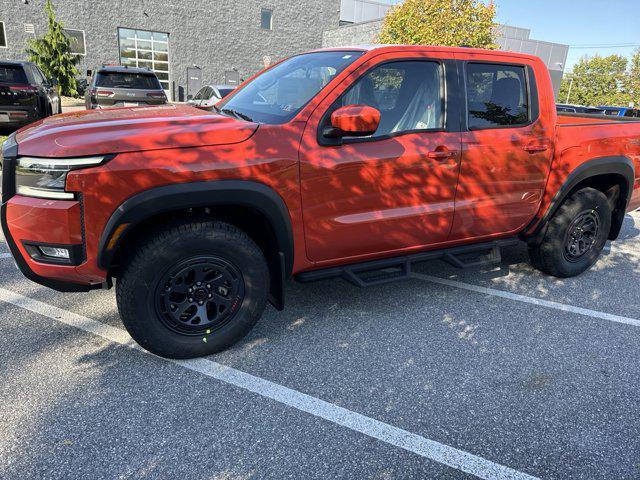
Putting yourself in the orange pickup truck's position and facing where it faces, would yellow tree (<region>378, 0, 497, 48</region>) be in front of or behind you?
behind

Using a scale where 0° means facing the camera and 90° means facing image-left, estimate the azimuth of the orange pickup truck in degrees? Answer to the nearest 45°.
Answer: approximately 45°
